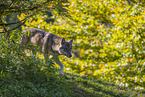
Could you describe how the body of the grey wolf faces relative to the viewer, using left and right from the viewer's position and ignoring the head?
facing the viewer and to the right of the viewer
